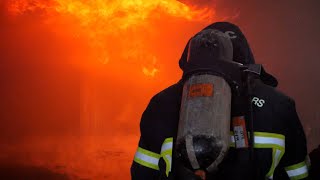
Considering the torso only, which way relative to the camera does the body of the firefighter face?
away from the camera
